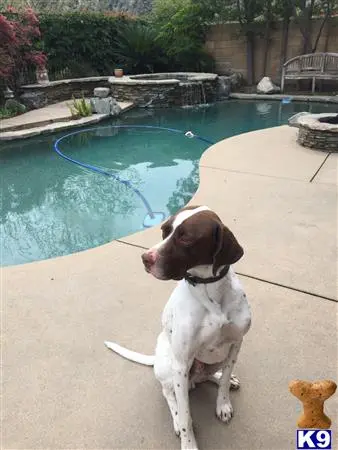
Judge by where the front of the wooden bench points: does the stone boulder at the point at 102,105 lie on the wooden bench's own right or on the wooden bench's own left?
on the wooden bench's own right

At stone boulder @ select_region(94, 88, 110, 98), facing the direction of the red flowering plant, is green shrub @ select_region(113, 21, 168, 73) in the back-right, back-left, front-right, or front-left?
front-right

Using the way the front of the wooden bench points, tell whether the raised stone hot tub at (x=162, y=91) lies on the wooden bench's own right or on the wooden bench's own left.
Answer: on the wooden bench's own right

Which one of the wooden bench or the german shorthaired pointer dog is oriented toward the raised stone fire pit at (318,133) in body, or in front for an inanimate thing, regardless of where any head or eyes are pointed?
the wooden bench

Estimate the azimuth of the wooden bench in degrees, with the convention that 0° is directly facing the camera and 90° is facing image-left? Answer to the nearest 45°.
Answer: approximately 0°

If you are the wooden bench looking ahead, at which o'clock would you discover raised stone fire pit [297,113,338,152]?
The raised stone fire pit is roughly at 12 o'clock from the wooden bench.

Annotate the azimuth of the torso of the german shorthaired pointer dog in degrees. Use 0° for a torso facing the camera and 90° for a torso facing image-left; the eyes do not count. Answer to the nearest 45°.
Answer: approximately 315°

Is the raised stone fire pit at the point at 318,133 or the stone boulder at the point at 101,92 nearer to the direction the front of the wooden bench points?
the raised stone fire pit

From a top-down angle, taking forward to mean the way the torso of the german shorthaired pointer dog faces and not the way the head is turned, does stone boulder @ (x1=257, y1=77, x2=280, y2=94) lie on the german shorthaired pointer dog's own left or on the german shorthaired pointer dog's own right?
on the german shorthaired pointer dog's own left
